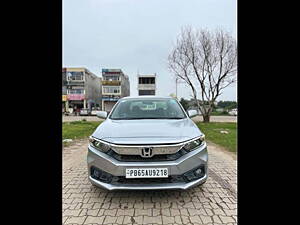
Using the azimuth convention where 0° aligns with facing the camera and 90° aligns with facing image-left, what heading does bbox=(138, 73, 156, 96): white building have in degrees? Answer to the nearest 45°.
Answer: approximately 0°

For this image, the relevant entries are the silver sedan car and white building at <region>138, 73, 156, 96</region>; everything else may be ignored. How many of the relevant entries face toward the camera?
2

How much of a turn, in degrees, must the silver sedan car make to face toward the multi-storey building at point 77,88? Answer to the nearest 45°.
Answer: approximately 180°

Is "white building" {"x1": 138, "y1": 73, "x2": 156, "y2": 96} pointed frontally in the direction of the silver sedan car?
yes

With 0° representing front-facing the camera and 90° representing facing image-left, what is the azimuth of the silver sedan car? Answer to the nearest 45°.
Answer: approximately 0°

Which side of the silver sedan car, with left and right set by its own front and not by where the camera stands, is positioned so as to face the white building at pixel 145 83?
back
